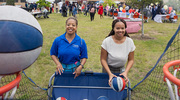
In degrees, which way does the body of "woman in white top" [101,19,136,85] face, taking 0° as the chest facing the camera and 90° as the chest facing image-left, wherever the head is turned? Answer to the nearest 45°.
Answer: approximately 0°

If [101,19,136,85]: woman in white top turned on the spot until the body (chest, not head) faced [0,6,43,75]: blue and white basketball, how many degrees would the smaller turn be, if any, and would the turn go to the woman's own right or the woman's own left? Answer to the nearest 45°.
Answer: approximately 45° to the woman's own right

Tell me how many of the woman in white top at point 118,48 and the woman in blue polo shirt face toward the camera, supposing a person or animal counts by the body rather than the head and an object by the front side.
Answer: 2
